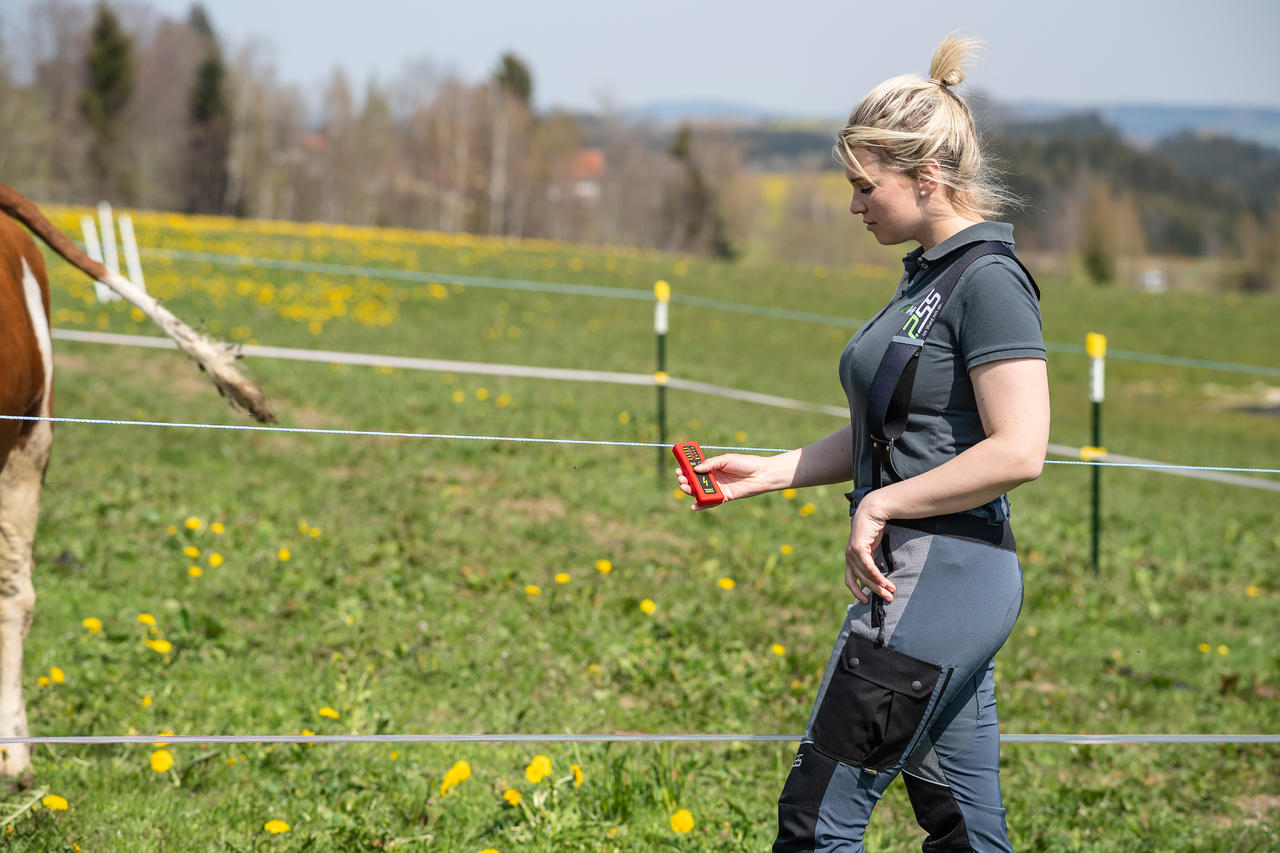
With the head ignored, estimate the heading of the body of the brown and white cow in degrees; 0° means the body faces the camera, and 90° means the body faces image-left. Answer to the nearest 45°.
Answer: approximately 90°

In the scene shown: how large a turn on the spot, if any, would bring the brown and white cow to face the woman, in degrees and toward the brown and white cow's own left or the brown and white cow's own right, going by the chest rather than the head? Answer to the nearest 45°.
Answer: approximately 135° to the brown and white cow's own left
